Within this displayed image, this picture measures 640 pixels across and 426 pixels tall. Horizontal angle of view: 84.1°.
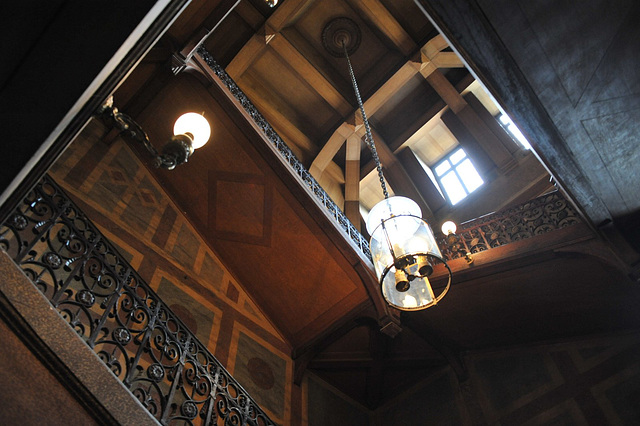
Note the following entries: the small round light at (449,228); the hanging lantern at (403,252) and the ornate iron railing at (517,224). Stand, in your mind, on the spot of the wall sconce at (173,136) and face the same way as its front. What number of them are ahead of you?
3

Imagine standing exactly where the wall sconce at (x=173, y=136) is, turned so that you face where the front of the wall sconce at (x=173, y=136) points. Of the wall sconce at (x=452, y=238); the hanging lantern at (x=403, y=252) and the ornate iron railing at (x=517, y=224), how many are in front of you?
3

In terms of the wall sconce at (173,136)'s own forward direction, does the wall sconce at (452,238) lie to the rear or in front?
in front

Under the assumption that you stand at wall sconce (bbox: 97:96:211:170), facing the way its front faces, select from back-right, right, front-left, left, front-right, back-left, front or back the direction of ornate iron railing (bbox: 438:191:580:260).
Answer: front

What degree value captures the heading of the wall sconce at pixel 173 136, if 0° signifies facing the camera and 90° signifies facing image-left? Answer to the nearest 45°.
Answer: approximately 270°

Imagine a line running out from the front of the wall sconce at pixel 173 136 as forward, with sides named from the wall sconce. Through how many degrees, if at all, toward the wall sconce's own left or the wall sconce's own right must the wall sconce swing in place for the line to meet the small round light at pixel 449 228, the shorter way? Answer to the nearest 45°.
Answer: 0° — it already faces it

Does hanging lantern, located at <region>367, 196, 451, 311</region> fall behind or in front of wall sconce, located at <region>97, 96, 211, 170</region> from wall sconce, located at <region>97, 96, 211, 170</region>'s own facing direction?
in front
